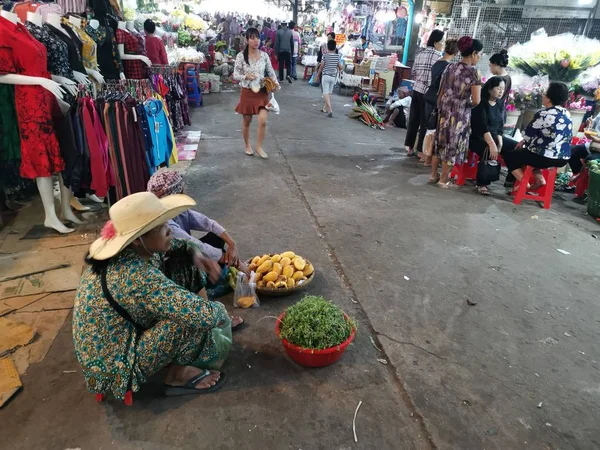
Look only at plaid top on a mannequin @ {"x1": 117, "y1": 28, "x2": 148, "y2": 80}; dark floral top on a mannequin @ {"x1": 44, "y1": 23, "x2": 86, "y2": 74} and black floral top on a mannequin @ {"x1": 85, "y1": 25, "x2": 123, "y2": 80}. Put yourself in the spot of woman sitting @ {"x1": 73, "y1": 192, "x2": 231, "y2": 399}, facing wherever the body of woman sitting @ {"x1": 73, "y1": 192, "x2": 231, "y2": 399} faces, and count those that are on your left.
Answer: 3

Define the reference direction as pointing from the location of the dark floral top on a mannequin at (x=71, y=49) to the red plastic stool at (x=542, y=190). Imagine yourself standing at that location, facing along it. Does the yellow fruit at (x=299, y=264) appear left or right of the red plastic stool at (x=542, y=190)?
right

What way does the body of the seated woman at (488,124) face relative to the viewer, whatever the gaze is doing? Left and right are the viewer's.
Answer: facing the viewer and to the right of the viewer

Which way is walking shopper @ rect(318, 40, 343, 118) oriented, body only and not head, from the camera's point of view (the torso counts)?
away from the camera

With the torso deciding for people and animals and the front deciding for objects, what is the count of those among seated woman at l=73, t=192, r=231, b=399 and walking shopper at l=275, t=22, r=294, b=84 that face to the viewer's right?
1

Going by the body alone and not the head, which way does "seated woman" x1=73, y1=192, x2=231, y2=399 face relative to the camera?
to the viewer's right

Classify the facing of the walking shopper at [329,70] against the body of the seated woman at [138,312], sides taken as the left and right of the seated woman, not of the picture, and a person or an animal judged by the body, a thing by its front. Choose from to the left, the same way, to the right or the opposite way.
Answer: to the left

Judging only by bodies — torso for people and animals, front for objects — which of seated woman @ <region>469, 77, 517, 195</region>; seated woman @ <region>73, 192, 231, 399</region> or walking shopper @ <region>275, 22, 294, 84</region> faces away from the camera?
the walking shopper

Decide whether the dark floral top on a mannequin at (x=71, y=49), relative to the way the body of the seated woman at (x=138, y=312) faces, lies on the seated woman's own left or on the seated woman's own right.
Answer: on the seated woman's own left

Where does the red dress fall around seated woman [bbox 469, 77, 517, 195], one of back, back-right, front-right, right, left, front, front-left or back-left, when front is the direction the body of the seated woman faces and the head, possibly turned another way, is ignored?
right

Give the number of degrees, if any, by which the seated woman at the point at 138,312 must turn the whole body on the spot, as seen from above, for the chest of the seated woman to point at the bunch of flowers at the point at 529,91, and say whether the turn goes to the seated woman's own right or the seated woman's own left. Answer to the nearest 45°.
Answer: approximately 45° to the seated woman's own left

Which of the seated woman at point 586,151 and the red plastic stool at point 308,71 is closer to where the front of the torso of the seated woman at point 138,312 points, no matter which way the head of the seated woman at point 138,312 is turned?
the seated woman

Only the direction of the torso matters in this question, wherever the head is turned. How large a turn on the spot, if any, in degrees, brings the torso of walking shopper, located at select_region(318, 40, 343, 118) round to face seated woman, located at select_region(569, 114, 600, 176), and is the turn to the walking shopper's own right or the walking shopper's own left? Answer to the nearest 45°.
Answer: approximately 135° to the walking shopper's own right

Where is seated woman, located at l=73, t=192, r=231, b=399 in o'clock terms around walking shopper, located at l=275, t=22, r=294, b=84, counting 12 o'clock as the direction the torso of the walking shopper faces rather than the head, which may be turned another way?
The seated woman is roughly at 6 o'clock from the walking shopper.

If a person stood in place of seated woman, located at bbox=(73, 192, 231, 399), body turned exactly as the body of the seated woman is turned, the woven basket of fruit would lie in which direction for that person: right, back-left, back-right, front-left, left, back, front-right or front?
front-left
